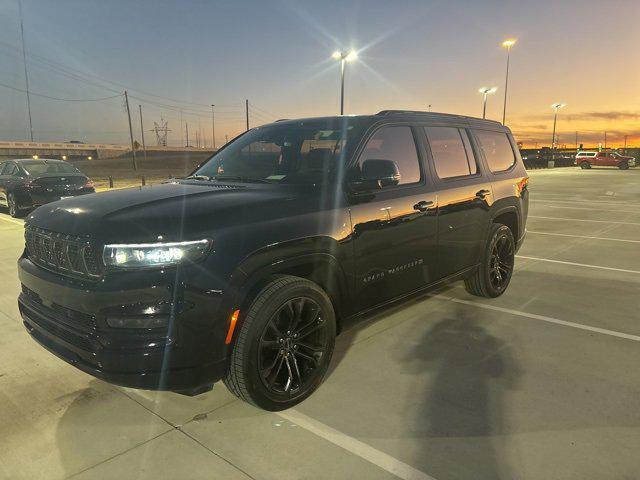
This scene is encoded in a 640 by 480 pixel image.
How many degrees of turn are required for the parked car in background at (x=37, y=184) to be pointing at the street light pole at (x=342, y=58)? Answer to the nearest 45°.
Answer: approximately 90° to its right

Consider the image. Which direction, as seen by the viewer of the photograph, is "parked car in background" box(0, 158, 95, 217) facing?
facing away from the viewer and to the left of the viewer

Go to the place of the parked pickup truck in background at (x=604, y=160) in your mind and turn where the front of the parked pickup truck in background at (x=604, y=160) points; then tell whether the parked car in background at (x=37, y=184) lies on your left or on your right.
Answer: on your right

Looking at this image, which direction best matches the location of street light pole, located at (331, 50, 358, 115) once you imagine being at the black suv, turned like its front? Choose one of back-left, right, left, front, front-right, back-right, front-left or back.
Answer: back-right

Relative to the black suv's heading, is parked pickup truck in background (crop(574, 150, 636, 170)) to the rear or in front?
to the rear

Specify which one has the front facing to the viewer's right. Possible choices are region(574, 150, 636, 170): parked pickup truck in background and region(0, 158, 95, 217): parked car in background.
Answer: region(574, 150, 636, 170): parked pickup truck in background

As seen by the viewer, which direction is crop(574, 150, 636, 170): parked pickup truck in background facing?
to the viewer's right

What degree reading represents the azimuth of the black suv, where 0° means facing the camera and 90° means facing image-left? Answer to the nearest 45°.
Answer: approximately 45°

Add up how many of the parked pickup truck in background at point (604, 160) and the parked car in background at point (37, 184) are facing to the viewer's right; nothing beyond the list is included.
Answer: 1
